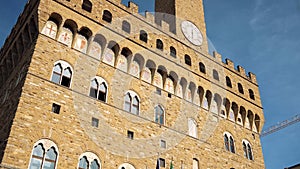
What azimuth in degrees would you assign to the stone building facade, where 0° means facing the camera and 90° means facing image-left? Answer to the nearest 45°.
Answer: approximately 315°
